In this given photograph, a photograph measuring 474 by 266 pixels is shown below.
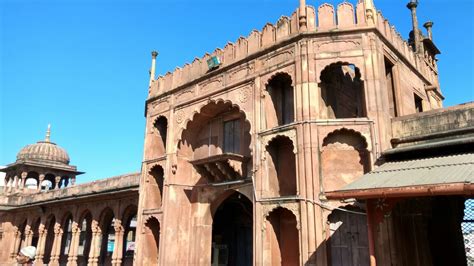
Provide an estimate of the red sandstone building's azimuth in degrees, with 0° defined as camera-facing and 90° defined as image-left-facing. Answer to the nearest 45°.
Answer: approximately 45°
